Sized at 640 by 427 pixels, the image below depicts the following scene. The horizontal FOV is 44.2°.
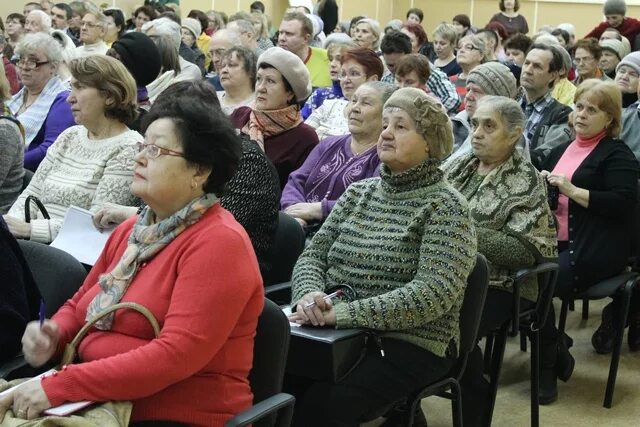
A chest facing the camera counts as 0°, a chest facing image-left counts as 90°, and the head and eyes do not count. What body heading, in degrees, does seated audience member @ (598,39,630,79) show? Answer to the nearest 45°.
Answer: approximately 45°

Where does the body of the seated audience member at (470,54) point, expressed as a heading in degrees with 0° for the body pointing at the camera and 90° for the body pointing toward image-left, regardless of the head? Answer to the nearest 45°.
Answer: approximately 45°

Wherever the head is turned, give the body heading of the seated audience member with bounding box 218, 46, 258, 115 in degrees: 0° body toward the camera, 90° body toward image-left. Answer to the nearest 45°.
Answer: approximately 45°

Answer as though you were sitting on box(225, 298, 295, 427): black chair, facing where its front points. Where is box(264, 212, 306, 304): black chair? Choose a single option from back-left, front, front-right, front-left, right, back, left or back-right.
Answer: back-right

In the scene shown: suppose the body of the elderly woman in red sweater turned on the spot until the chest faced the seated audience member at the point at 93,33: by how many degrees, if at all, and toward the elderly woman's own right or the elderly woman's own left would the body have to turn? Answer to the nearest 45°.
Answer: approximately 135° to the elderly woman's own right

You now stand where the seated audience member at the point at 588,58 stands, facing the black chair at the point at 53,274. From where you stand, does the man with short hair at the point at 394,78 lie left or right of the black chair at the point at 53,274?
right

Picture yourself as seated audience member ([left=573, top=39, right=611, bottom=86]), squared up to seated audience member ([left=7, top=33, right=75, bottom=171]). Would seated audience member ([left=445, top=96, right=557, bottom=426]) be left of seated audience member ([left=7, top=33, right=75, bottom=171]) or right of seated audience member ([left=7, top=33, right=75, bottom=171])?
left
